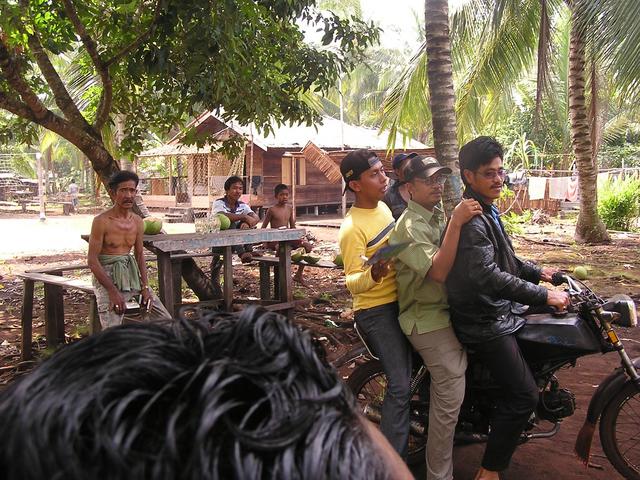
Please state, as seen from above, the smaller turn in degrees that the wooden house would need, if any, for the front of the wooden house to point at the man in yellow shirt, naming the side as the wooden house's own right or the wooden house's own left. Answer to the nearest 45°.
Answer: approximately 45° to the wooden house's own left

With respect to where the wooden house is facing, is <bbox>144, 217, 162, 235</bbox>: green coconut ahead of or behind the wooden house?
ahead

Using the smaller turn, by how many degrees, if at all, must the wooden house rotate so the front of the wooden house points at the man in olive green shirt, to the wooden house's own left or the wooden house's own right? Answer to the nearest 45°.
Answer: approximately 45° to the wooden house's own left

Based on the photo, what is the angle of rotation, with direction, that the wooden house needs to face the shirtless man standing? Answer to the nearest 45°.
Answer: approximately 45° to its left

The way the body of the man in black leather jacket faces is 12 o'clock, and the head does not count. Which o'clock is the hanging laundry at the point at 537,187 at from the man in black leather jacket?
The hanging laundry is roughly at 9 o'clock from the man in black leather jacket.

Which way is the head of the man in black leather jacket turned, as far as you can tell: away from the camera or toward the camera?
toward the camera

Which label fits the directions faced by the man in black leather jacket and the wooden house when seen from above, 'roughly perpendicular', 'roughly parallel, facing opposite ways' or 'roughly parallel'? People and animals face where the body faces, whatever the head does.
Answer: roughly perpendicular

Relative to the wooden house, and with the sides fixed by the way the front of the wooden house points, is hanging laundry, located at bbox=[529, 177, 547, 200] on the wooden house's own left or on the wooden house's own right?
on the wooden house's own left

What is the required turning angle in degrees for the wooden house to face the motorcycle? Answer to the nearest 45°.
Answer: approximately 45° to its left

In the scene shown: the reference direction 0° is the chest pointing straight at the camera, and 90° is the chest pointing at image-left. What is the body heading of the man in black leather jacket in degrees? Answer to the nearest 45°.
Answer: approximately 270°

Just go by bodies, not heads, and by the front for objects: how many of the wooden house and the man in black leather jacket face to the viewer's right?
1

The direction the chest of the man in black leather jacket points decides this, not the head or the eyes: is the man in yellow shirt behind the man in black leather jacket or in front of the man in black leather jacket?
behind

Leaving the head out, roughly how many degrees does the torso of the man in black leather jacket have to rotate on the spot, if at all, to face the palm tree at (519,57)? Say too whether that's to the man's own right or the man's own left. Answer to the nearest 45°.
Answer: approximately 90° to the man's own left

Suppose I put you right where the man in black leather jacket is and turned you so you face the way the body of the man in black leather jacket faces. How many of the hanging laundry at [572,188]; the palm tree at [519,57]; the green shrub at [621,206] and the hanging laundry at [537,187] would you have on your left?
4

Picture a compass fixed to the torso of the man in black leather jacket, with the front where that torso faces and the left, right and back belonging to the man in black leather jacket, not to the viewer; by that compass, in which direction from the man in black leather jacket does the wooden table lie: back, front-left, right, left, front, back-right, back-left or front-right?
back-left

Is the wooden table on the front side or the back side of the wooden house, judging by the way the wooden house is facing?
on the front side

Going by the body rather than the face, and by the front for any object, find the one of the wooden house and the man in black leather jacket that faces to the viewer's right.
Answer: the man in black leather jacket
